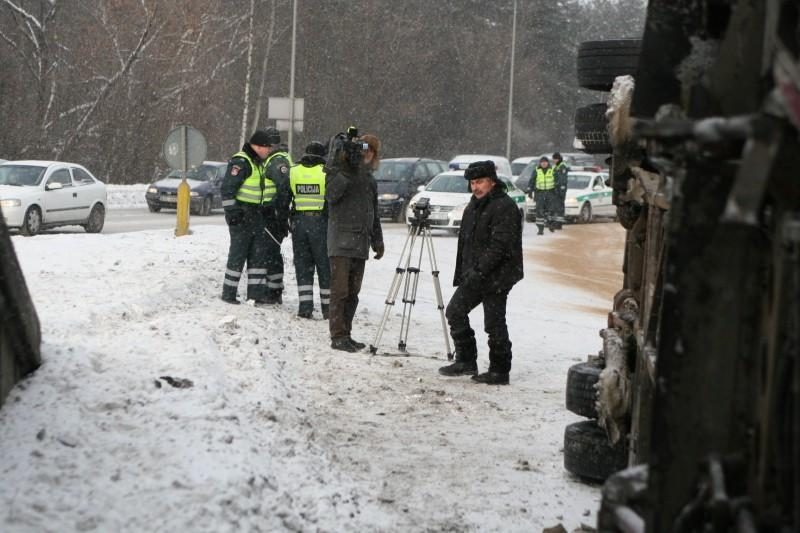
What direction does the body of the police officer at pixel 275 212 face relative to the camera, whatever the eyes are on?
to the viewer's left

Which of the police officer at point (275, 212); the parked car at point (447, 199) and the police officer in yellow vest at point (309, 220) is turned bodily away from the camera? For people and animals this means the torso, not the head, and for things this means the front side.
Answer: the police officer in yellow vest

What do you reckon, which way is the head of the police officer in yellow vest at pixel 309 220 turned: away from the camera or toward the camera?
away from the camera

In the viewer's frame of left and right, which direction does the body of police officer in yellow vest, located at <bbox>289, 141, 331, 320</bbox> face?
facing away from the viewer

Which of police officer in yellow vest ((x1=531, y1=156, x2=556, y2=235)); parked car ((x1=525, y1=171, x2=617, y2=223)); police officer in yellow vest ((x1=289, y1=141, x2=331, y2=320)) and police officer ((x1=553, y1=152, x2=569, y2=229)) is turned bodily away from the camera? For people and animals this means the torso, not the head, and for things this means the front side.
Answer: police officer in yellow vest ((x1=289, y1=141, x2=331, y2=320))

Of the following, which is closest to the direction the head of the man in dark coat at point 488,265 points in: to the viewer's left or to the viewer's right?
to the viewer's left

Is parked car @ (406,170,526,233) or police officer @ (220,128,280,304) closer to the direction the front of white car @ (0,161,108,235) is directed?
the police officer

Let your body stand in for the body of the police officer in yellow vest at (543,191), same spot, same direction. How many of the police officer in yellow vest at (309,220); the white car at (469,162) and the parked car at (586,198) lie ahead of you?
1

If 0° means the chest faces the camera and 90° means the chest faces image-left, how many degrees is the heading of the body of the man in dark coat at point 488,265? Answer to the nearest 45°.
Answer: approximately 45°

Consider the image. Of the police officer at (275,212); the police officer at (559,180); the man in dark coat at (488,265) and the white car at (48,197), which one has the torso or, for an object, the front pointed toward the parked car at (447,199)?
the police officer at (559,180)
